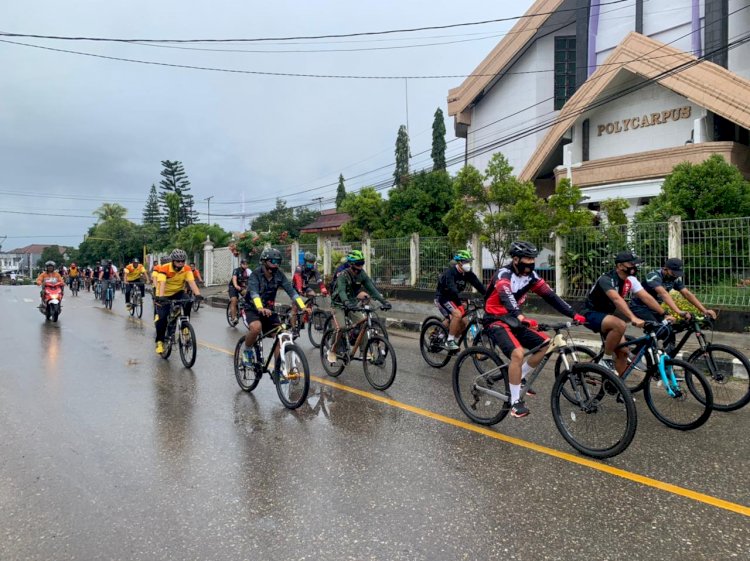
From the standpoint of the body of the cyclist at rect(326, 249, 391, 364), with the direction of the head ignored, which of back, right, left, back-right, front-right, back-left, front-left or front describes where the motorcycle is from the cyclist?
back

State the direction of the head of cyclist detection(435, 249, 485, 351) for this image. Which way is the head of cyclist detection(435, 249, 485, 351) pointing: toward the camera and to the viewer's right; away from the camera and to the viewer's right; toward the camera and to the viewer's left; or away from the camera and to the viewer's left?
toward the camera and to the viewer's right

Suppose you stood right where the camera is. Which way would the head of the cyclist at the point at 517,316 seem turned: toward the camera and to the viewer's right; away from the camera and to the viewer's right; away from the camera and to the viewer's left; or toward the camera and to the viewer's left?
toward the camera and to the viewer's right

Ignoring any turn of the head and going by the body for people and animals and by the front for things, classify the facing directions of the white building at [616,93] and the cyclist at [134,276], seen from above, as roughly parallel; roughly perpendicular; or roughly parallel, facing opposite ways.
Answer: roughly perpendicular

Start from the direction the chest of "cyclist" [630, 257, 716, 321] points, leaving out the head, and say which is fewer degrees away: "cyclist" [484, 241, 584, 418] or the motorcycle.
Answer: the cyclist

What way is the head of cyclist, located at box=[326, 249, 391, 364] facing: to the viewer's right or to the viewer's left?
to the viewer's right

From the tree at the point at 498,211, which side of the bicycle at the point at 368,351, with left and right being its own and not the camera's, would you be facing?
left

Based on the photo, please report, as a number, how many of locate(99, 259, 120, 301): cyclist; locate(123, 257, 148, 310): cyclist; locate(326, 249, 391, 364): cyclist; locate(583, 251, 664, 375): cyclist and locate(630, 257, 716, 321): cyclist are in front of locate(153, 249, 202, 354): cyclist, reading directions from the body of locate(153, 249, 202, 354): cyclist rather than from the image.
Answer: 3

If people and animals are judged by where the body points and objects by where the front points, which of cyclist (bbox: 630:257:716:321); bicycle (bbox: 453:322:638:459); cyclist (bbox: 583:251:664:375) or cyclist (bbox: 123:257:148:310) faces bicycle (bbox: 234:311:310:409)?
cyclist (bbox: 123:257:148:310)

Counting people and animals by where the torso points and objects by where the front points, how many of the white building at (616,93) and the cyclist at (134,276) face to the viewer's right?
0

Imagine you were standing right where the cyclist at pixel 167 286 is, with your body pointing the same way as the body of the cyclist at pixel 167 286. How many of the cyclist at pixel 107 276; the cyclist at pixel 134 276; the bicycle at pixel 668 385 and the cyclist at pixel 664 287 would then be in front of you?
2

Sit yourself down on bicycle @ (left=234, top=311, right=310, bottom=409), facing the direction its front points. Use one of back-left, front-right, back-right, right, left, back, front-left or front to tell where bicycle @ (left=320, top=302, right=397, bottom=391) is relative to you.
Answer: left

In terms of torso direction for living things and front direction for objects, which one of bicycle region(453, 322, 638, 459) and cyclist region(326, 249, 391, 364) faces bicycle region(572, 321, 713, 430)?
the cyclist
